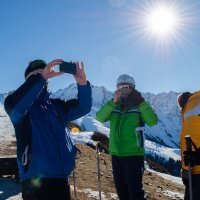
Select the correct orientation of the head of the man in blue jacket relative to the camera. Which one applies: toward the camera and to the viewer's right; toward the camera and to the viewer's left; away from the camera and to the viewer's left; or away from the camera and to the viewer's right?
away from the camera and to the viewer's right

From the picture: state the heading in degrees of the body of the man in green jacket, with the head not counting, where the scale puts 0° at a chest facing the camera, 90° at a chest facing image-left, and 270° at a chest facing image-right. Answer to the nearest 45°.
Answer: approximately 0°
